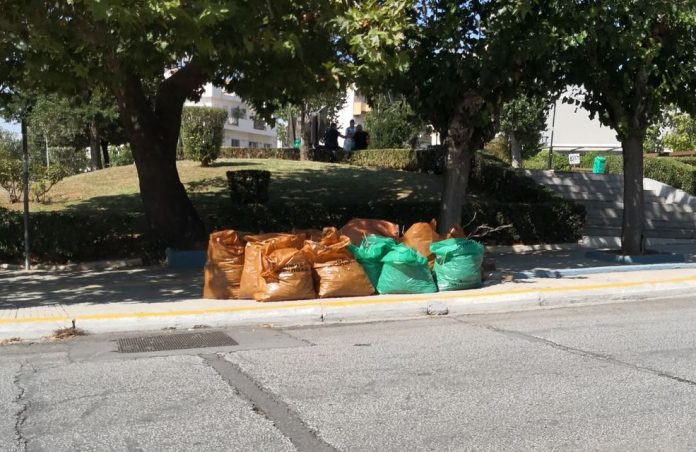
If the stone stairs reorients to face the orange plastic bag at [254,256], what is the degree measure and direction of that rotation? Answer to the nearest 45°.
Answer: approximately 45° to its right

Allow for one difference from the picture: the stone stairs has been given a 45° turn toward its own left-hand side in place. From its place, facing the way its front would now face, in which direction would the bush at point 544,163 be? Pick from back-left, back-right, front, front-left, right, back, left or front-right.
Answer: back-left

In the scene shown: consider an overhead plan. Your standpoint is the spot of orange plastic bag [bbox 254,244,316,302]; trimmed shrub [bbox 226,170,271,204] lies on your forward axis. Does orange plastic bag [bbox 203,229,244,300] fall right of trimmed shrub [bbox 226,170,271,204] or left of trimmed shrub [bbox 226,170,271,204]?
left

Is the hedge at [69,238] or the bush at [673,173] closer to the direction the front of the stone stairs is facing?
the hedge

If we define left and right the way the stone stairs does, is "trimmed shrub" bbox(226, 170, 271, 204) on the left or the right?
on its right

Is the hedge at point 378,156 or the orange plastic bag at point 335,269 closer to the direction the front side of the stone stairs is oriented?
the orange plastic bag

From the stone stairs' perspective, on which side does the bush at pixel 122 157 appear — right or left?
on its right

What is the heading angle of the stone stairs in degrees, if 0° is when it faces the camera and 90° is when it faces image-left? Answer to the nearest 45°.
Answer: approximately 0°

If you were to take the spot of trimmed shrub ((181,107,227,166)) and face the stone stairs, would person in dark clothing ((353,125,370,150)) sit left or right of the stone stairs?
left
